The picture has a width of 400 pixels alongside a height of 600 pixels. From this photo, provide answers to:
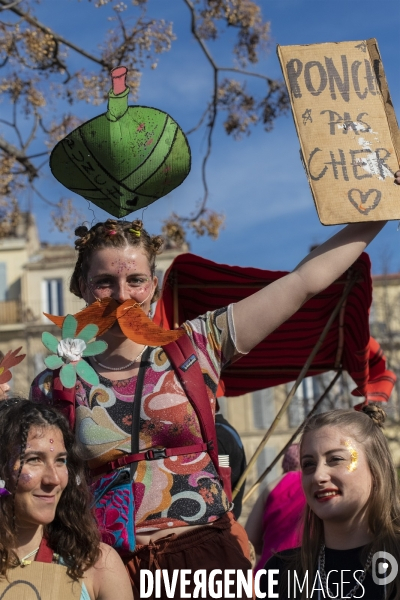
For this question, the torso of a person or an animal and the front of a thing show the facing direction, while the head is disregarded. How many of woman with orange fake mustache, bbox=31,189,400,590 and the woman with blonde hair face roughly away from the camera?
0

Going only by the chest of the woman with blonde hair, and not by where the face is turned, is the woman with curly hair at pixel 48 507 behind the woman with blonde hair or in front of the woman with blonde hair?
in front

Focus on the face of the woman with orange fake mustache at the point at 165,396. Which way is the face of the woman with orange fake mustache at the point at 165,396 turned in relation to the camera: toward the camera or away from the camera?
toward the camera

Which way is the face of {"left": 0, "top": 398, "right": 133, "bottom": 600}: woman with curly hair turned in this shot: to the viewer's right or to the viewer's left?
to the viewer's right

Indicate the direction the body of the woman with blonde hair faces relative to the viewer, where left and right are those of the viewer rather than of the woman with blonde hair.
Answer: facing the viewer and to the left of the viewer

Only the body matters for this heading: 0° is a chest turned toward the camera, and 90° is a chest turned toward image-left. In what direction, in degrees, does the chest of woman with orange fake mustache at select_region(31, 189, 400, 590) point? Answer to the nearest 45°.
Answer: approximately 0°
